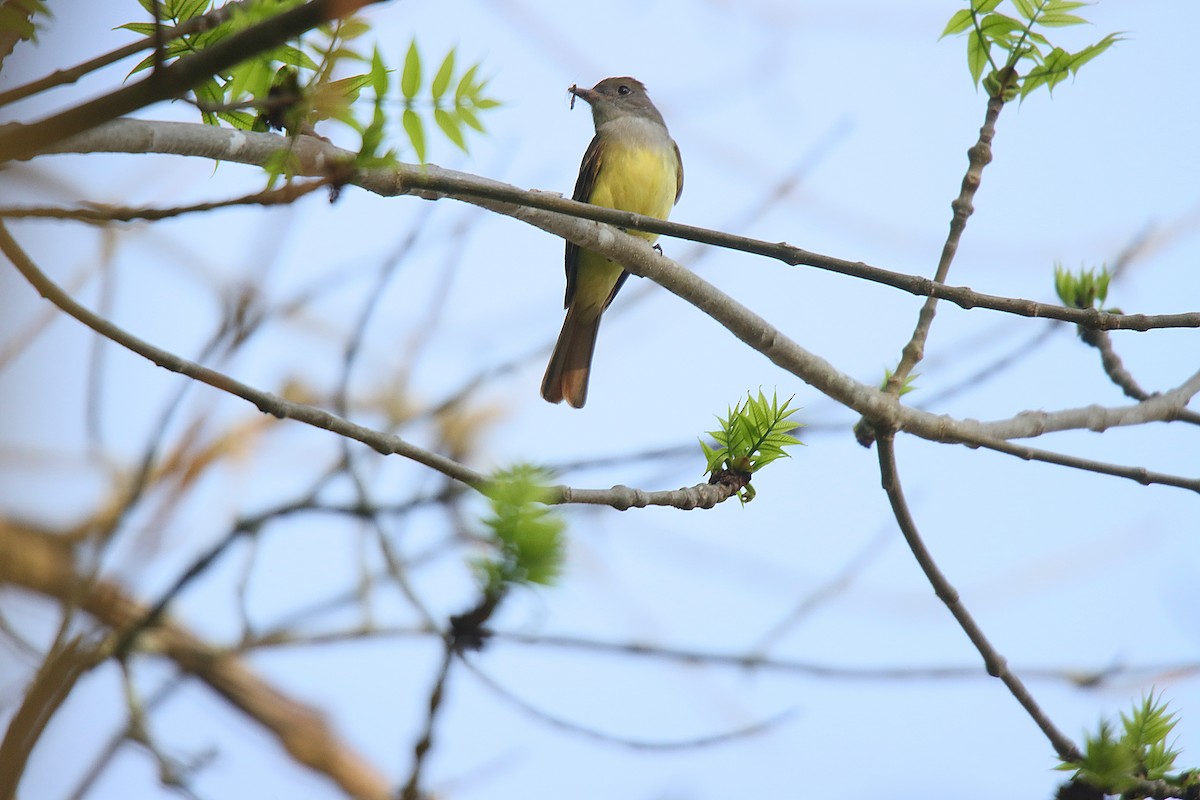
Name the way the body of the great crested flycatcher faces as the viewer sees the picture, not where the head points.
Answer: toward the camera
